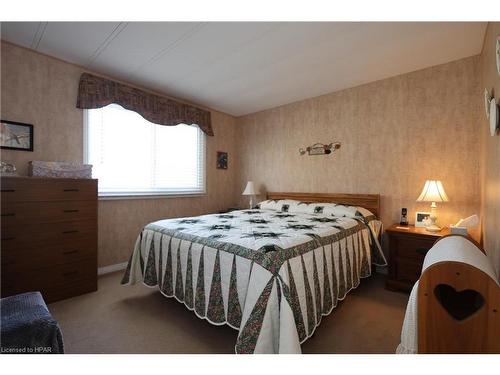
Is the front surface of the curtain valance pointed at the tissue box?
yes

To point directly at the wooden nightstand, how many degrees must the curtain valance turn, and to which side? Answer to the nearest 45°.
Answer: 0° — it already faces it

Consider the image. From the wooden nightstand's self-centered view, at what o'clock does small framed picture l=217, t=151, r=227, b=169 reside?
The small framed picture is roughly at 2 o'clock from the wooden nightstand.

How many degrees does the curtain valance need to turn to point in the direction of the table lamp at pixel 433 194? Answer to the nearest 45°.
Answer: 0° — it already faces it

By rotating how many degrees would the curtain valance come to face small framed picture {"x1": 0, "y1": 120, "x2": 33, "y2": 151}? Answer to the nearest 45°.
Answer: approximately 90° to its right

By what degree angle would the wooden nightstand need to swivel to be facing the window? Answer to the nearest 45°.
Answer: approximately 45° to its right

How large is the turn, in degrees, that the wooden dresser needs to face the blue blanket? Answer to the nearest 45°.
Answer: approximately 45° to its right

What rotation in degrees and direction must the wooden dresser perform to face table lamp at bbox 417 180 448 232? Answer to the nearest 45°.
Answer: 0° — it already faces it
